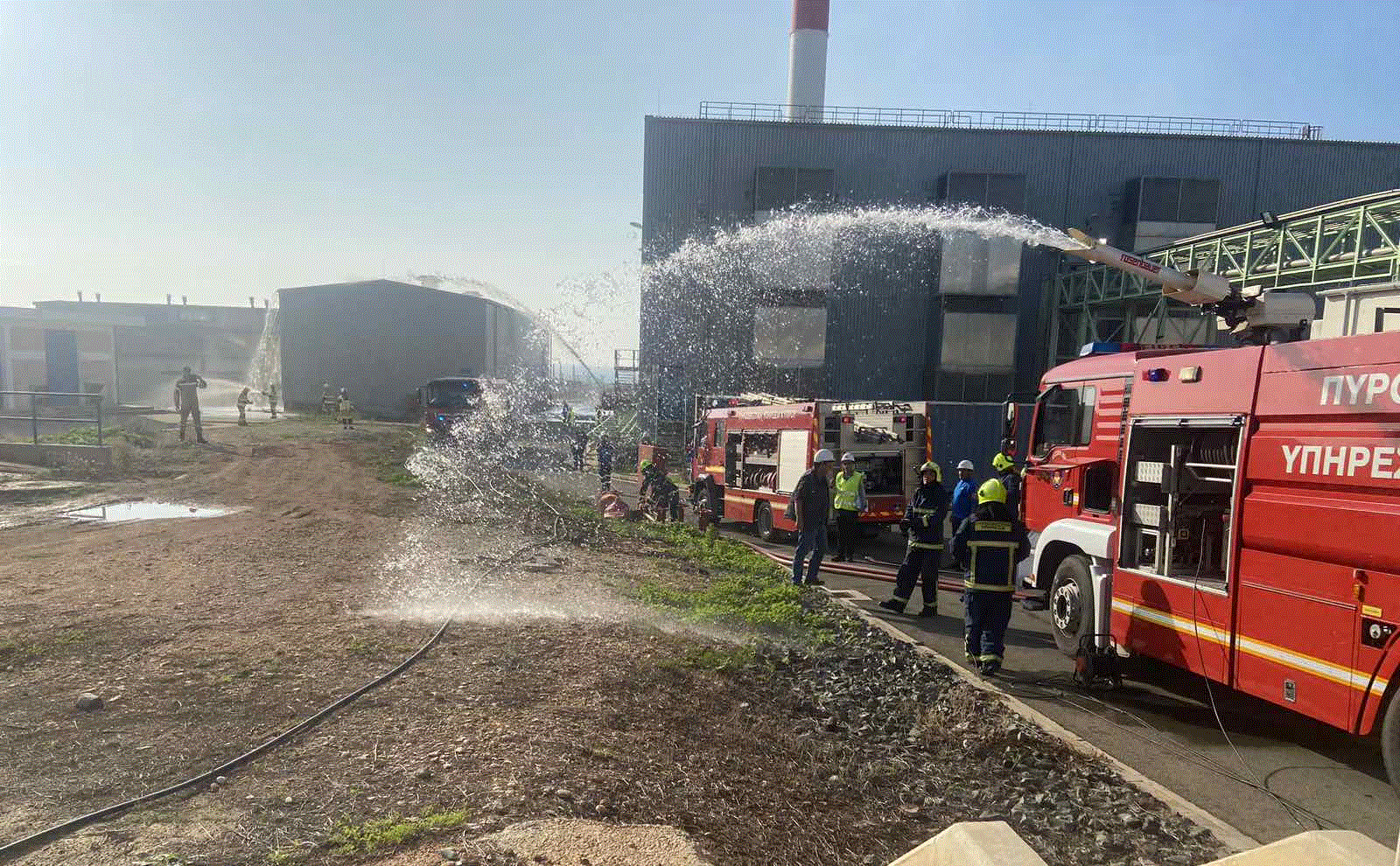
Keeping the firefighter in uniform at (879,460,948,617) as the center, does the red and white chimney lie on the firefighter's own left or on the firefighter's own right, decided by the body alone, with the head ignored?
on the firefighter's own right

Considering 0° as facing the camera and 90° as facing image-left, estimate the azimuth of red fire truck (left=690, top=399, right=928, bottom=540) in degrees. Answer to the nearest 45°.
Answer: approximately 135°

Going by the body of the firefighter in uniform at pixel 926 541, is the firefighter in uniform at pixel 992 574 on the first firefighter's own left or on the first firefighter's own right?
on the first firefighter's own left

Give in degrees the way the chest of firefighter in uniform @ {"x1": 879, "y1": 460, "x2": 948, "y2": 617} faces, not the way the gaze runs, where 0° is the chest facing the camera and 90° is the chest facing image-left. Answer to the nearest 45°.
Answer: approximately 45°

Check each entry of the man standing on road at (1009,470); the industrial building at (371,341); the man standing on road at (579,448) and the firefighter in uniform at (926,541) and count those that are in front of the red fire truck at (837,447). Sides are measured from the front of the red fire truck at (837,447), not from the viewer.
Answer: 2

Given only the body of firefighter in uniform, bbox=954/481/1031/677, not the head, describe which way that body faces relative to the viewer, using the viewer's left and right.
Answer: facing away from the viewer

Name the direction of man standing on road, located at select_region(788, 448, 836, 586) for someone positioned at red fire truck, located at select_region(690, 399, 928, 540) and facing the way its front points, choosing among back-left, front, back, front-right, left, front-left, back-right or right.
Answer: back-left

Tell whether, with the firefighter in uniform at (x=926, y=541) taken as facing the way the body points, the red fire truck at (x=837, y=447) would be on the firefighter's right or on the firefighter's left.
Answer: on the firefighter's right

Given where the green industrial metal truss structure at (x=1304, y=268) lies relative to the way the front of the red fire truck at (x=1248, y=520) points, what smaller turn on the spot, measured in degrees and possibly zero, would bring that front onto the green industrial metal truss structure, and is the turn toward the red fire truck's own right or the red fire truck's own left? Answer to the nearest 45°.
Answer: approximately 45° to the red fire truck's own right

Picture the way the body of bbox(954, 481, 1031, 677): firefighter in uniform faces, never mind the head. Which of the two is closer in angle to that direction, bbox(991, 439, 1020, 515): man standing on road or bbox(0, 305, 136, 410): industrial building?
the man standing on road

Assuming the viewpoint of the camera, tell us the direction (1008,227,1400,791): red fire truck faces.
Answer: facing away from the viewer and to the left of the viewer

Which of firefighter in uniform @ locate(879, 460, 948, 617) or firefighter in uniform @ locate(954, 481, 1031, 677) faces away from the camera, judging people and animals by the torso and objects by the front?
firefighter in uniform @ locate(954, 481, 1031, 677)

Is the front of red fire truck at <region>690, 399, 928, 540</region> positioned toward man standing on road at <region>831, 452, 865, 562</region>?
no

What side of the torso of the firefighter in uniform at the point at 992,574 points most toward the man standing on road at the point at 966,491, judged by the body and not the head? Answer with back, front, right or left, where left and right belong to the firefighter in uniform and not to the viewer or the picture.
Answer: front

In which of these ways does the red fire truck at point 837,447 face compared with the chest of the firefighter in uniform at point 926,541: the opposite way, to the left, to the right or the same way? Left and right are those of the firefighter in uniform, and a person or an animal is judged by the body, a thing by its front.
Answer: to the right

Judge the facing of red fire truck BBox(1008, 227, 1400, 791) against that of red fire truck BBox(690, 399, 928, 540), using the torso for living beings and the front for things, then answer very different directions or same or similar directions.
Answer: same or similar directions

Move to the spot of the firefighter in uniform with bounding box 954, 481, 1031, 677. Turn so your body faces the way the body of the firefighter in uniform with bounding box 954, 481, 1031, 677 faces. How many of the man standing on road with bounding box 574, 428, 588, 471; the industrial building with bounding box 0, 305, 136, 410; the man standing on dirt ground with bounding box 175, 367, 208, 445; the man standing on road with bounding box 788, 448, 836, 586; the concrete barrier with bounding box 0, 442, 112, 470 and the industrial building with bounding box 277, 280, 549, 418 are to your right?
0

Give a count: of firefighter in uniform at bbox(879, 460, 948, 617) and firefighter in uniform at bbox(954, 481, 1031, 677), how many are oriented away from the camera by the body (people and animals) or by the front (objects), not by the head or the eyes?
1
